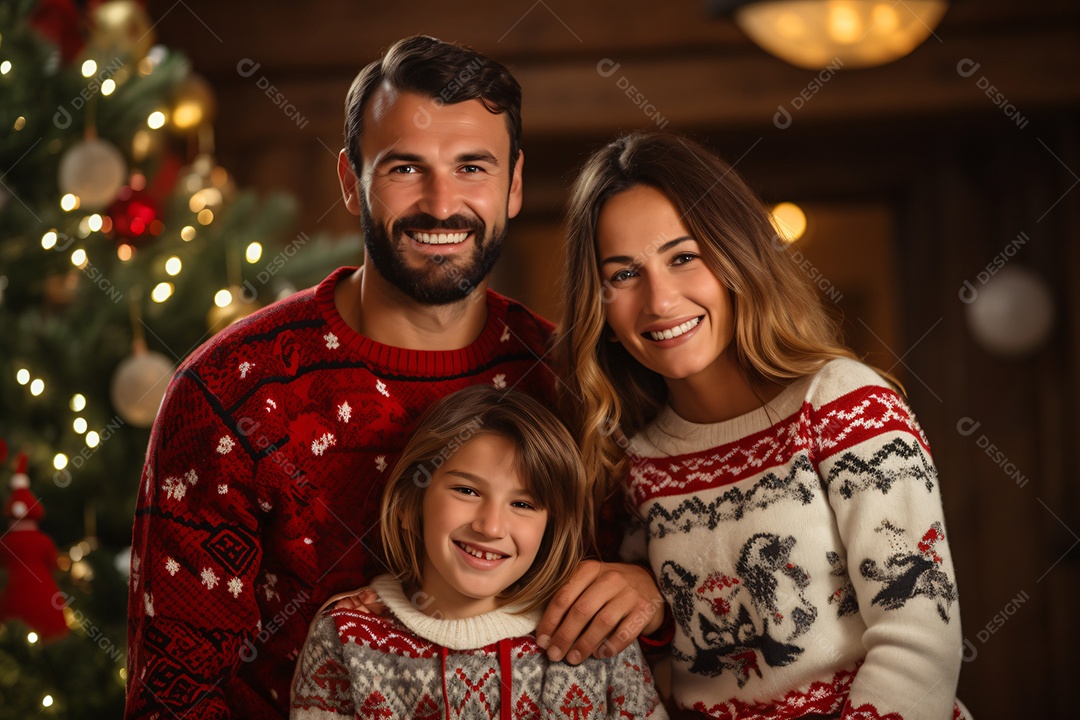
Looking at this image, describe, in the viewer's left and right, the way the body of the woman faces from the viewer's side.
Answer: facing the viewer and to the left of the viewer

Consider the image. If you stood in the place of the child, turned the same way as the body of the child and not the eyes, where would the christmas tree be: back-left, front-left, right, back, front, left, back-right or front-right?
back-right

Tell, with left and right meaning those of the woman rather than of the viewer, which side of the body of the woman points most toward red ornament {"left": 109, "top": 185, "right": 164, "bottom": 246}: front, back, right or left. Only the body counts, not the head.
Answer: right

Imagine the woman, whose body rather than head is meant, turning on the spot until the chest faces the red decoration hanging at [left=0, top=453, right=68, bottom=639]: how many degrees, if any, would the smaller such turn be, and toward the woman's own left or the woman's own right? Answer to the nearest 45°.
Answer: approximately 90° to the woman's own right

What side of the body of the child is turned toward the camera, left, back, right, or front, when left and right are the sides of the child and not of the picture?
front

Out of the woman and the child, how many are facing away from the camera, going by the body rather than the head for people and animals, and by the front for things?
0
